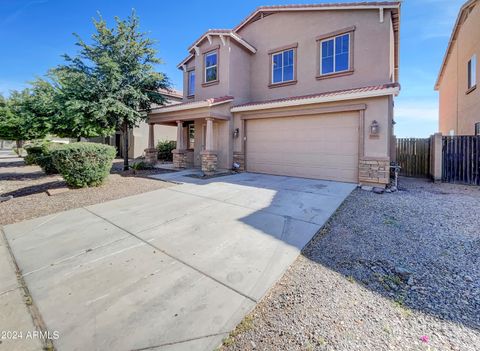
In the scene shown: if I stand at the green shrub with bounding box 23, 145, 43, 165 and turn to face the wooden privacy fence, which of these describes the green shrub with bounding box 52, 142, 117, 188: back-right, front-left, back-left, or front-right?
front-right

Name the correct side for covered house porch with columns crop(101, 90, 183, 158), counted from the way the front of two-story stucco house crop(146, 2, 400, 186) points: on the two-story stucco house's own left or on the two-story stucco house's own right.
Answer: on the two-story stucco house's own right

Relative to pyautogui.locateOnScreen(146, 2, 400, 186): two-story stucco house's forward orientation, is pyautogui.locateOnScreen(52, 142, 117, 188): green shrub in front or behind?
in front

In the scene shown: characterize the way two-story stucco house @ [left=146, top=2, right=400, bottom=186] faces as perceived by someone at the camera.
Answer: facing the viewer and to the left of the viewer
